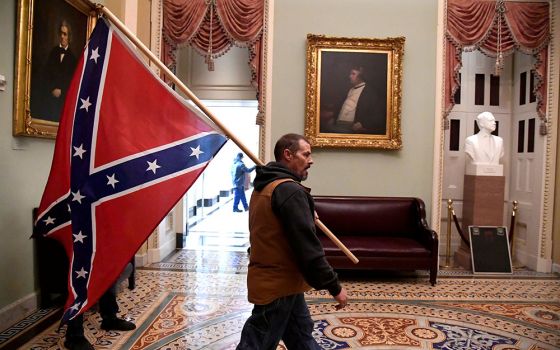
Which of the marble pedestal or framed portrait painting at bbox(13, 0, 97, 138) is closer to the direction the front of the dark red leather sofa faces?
the framed portrait painting

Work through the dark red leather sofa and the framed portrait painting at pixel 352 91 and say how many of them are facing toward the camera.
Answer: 2

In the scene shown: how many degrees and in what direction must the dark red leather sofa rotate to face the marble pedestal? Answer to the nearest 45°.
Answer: approximately 90° to its left

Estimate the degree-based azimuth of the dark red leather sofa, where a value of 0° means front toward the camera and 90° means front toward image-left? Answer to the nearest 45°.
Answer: approximately 0°

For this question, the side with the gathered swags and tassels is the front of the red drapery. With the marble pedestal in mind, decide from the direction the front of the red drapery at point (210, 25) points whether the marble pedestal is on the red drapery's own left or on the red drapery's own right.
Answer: on the red drapery's own left

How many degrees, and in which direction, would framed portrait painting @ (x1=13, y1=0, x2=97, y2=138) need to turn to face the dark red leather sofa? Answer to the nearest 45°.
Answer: approximately 45° to its left

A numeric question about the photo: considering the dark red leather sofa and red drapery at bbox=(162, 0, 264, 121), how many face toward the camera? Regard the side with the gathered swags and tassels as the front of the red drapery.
2

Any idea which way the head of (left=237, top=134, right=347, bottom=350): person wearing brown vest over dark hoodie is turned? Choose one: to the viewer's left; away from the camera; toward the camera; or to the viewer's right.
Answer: to the viewer's right
